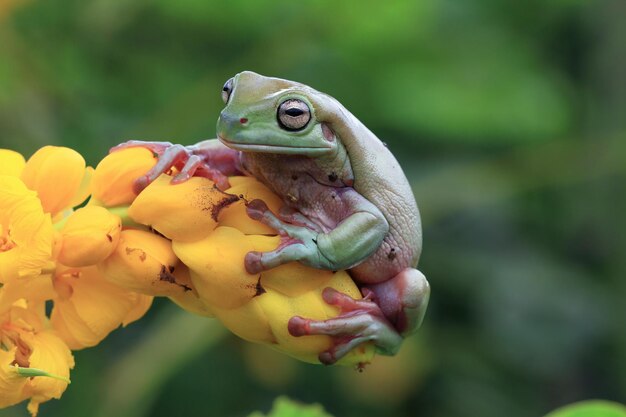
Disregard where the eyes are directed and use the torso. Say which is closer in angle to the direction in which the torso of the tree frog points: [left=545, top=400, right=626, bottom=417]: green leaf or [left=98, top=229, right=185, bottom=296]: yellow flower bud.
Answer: the yellow flower bud

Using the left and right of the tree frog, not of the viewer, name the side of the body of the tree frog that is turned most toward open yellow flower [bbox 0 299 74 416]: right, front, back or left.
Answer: front

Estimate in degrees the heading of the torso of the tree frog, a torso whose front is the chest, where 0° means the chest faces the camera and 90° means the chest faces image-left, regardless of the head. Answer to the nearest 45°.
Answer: approximately 45°

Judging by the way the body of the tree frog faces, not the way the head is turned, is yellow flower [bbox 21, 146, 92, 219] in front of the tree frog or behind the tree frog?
in front
